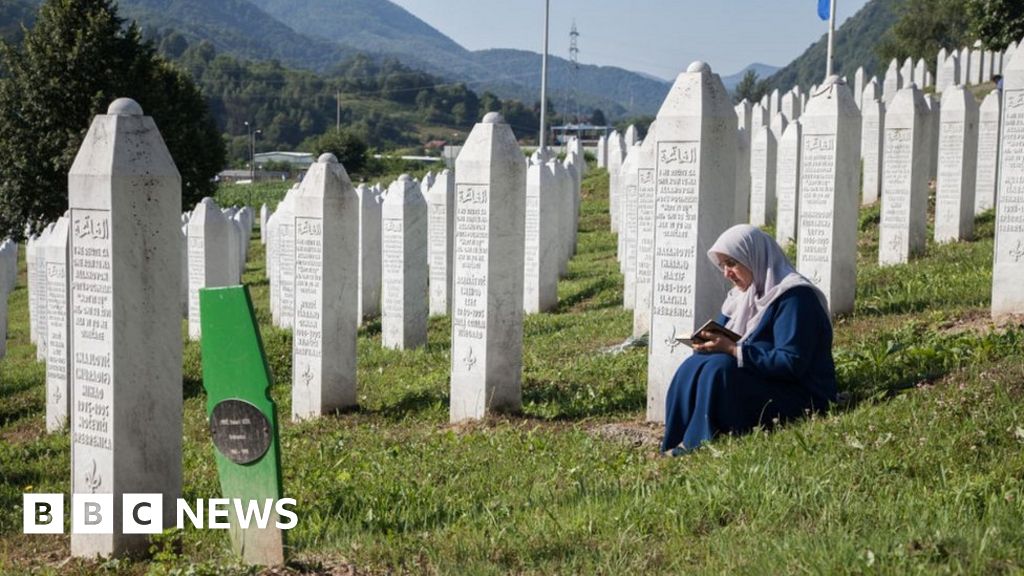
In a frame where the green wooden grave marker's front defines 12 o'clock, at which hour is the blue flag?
The blue flag is roughly at 7 o'clock from the green wooden grave marker.

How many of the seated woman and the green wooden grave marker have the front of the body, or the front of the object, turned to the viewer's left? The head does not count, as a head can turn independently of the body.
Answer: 1

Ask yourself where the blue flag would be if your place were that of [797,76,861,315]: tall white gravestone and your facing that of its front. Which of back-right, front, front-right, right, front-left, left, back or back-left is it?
back-right

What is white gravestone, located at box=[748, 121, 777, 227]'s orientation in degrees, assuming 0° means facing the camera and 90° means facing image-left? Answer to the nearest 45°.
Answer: approximately 45°

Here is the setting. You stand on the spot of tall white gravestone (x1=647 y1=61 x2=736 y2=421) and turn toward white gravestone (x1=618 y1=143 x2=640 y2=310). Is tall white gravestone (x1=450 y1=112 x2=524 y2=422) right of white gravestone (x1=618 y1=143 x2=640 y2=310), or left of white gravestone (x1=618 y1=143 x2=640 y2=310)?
left

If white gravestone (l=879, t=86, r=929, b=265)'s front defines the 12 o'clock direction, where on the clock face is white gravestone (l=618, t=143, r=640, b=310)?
white gravestone (l=618, t=143, r=640, b=310) is roughly at 2 o'clock from white gravestone (l=879, t=86, r=929, b=265).

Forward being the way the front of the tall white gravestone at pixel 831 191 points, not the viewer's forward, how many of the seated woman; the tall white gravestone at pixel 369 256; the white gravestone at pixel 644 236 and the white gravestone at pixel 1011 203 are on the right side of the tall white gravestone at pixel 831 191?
2

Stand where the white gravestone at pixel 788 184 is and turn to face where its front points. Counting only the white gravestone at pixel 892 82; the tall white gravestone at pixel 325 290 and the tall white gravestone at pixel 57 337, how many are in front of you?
2

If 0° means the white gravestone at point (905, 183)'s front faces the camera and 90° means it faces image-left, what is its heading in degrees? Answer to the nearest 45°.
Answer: approximately 45°

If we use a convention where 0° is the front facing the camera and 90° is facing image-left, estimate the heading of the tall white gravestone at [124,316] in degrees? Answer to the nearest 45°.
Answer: approximately 45°
